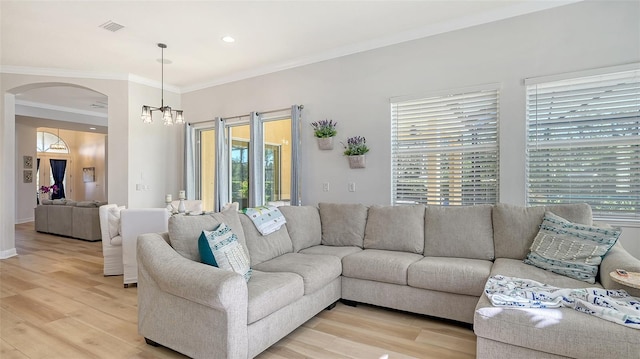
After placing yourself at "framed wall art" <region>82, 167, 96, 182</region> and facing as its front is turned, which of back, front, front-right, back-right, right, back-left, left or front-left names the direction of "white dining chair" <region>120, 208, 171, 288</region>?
front

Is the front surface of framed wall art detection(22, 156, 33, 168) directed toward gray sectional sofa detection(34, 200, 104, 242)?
yes

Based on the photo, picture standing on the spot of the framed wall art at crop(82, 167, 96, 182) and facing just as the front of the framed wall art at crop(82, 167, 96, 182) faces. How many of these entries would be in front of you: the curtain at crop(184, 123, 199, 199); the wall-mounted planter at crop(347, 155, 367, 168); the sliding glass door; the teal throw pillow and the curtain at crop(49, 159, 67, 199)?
4

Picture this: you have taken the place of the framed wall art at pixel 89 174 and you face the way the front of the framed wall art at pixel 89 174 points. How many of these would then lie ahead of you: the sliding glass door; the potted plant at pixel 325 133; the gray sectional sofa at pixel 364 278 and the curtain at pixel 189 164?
4

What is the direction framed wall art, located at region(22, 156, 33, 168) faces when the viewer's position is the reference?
facing the viewer

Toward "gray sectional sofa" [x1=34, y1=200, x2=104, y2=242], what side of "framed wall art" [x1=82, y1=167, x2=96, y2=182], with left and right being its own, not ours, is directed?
front

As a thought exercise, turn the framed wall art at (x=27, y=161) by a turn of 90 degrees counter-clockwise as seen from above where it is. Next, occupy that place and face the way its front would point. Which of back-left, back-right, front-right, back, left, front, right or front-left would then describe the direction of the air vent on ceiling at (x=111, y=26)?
right

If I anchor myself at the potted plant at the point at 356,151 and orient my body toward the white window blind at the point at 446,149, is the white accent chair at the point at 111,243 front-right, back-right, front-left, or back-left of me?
back-right

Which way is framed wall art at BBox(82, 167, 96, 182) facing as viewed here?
toward the camera

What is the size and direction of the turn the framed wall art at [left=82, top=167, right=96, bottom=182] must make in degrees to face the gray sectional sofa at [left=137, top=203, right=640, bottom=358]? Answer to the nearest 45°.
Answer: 0° — it already faces it

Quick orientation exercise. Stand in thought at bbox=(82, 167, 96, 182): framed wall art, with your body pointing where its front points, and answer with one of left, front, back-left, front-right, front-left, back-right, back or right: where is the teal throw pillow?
front

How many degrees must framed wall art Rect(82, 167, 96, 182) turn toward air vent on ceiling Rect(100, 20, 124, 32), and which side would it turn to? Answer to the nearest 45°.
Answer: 0° — it already faces it
